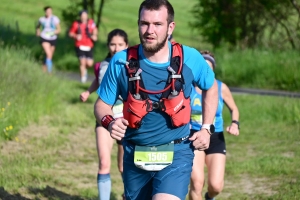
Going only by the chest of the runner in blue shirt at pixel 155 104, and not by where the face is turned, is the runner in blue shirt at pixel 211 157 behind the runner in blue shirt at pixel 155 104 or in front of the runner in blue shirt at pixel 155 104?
behind

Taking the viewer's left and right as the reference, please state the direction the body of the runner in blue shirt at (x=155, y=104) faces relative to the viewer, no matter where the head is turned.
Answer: facing the viewer

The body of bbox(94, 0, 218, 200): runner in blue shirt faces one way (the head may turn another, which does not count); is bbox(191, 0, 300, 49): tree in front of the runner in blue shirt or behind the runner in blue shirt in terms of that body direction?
behind
